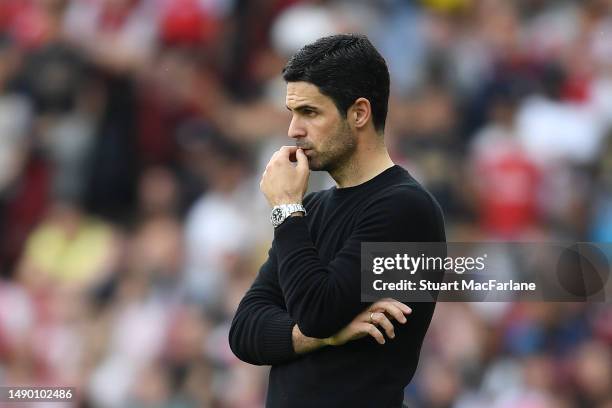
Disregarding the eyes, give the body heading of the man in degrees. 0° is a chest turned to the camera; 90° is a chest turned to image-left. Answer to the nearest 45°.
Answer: approximately 45°

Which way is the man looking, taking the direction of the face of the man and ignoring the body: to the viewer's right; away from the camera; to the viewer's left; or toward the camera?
to the viewer's left
